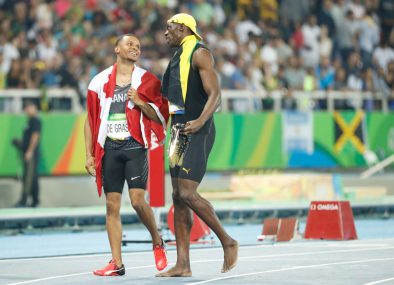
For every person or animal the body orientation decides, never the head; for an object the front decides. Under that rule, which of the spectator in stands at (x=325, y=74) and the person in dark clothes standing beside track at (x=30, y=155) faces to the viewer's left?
the person in dark clothes standing beside track at (x=30, y=155)

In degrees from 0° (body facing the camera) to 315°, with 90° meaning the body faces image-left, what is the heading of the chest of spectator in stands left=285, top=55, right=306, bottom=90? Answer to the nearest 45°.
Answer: approximately 0°

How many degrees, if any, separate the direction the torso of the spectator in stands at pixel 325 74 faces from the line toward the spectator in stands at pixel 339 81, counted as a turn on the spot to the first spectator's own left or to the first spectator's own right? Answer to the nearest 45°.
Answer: approximately 135° to the first spectator's own left

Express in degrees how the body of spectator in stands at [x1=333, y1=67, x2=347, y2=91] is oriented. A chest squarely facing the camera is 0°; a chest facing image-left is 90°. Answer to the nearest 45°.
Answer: approximately 0°
